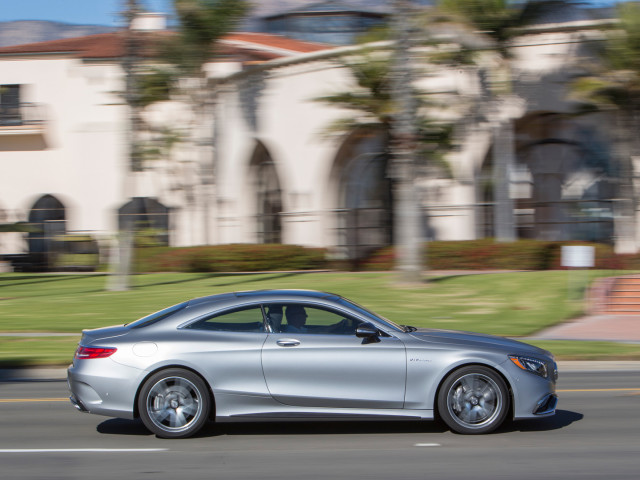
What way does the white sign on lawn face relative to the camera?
toward the camera

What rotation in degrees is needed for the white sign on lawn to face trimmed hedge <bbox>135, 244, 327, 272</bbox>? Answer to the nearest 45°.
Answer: approximately 135° to its right

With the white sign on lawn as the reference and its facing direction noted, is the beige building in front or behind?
behind

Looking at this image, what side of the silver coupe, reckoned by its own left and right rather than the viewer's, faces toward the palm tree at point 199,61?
left

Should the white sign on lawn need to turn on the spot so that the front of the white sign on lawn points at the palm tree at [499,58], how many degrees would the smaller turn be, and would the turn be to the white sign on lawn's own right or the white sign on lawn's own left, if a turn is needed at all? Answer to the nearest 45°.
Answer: approximately 180°

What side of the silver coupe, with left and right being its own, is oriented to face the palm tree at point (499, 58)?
left

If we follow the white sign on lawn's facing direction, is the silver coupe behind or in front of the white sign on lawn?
in front

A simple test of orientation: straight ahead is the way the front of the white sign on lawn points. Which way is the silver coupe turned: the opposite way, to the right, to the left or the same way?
to the left

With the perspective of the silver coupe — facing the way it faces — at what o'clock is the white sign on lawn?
The white sign on lawn is roughly at 10 o'clock from the silver coupe.

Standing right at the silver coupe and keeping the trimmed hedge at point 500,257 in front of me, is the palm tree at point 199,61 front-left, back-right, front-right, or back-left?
front-left

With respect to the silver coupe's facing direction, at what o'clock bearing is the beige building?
The beige building is roughly at 9 o'clock from the silver coupe.

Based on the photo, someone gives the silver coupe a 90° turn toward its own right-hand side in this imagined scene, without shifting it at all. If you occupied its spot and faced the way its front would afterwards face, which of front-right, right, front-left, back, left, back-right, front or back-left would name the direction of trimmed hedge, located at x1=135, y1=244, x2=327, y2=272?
back

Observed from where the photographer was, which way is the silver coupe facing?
facing to the right of the viewer
